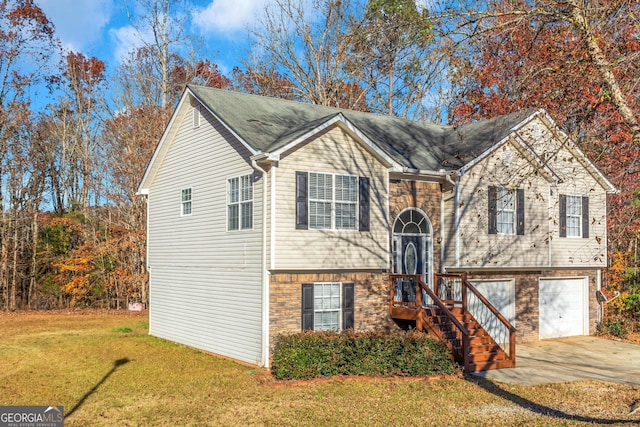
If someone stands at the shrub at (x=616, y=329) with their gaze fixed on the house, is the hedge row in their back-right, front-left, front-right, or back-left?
front-left

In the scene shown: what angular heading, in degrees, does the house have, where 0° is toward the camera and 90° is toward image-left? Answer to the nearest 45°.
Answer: approximately 315°

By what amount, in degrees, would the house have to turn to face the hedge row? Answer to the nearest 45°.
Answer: approximately 45° to its right

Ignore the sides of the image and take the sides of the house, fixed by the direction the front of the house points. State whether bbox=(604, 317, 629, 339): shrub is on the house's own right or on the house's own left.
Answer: on the house's own left
